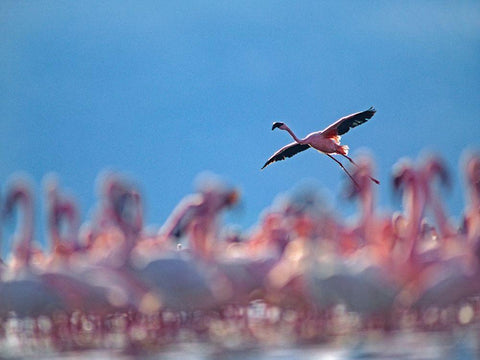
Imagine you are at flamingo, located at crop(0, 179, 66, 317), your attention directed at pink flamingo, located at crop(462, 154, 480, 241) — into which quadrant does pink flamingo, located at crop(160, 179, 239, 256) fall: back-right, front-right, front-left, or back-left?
front-left

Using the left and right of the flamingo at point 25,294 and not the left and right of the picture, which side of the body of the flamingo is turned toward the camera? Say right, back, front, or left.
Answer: left

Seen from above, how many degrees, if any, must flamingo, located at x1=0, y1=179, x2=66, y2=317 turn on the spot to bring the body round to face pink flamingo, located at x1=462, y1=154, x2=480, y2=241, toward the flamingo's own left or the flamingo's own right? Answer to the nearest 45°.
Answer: approximately 180°

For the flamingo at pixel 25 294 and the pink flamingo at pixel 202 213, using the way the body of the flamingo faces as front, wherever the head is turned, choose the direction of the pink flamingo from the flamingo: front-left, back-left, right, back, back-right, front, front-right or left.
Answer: back-right
